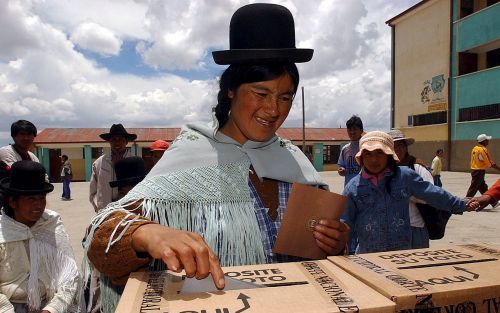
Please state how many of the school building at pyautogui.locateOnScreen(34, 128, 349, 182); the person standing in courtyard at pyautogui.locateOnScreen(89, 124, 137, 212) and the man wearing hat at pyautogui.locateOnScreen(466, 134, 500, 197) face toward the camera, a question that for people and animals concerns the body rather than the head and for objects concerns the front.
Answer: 2

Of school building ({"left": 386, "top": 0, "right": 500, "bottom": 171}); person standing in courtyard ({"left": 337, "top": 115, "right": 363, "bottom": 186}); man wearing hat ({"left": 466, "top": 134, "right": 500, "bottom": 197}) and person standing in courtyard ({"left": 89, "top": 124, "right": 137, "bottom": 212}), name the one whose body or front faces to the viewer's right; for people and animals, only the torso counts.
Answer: the man wearing hat

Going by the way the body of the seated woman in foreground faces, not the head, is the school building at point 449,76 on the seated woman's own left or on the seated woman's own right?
on the seated woman's own left

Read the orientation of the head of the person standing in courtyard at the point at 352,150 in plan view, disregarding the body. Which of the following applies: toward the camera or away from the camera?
toward the camera

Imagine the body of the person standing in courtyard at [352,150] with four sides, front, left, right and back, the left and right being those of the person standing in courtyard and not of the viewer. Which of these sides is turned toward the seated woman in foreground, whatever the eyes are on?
front

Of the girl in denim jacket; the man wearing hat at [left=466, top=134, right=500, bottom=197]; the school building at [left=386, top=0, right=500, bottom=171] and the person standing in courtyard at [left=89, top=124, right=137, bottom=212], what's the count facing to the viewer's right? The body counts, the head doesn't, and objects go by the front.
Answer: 1

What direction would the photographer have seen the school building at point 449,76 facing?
facing the viewer and to the left of the viewer

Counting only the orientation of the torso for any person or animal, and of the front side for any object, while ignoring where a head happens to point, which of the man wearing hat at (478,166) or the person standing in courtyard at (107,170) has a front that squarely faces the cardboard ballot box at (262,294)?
the person standing in courtyard

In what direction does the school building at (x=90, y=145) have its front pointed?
toward the camera

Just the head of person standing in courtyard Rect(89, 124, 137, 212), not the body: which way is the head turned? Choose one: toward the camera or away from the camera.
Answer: toward the camera

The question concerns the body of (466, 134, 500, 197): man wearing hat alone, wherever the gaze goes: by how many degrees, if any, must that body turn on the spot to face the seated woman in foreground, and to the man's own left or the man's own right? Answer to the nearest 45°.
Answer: approximately 90° to the man's own right

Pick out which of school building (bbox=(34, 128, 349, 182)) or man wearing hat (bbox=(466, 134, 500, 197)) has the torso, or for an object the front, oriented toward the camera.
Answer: the school building

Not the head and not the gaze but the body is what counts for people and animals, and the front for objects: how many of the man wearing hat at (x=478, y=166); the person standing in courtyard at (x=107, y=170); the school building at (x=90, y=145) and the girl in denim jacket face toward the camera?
3

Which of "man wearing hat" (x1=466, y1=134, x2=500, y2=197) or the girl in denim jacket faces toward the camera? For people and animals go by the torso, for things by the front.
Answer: the girl in denim jacket

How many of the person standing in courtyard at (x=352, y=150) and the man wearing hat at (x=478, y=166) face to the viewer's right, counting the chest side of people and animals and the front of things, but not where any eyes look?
1
